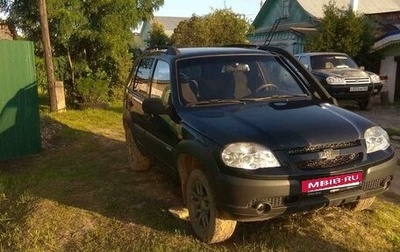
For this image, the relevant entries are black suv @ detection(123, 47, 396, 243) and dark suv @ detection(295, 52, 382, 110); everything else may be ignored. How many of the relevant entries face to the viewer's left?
0

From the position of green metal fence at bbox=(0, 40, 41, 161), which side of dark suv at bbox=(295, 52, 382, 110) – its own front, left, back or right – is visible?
right

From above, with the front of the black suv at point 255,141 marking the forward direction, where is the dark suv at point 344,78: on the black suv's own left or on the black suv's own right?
on the black suv's own left

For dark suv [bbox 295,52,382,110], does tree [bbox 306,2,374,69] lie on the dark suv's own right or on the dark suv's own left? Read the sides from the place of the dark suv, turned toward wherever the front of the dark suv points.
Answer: on the dark suv's own left

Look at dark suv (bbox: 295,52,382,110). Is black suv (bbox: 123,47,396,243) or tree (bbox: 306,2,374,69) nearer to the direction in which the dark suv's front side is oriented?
the black suv

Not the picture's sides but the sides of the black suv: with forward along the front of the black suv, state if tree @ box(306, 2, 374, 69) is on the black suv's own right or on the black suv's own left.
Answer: on the black suv's own left

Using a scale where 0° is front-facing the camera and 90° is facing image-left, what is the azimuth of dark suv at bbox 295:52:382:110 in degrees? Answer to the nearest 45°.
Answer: approximately 315°

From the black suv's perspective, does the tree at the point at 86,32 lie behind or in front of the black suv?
behind

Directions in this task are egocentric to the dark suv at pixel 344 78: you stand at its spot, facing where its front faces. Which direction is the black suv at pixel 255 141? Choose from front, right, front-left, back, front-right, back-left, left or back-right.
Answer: front-right

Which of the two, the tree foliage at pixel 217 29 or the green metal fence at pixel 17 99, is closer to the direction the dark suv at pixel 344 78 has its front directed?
the green metal fence

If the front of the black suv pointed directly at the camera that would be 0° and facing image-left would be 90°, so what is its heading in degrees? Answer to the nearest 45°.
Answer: approximately 315°

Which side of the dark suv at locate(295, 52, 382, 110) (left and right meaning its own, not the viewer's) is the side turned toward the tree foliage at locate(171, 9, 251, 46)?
back

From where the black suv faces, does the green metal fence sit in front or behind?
behind
